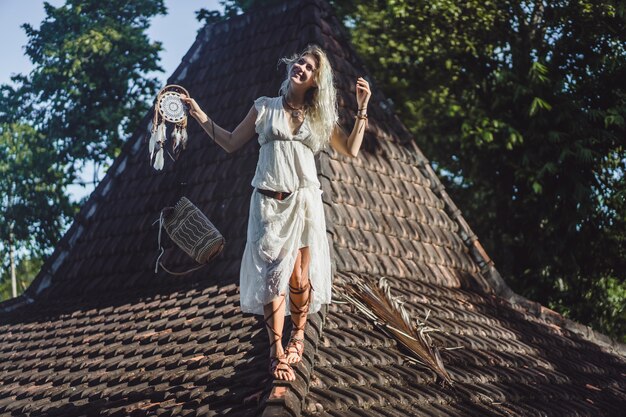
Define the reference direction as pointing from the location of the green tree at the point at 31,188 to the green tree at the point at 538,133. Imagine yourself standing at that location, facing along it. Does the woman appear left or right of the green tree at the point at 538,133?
right

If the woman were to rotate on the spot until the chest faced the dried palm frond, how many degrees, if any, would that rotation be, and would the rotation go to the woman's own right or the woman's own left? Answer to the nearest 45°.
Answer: approximately 135° to the woman's own left

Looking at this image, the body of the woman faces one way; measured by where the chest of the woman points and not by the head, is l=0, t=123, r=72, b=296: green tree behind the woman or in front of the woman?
behind

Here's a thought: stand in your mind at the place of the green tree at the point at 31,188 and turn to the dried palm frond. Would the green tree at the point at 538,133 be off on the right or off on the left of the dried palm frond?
left

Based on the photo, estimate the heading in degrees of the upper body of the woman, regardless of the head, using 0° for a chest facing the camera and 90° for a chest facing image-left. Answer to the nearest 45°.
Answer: approximately 0°
